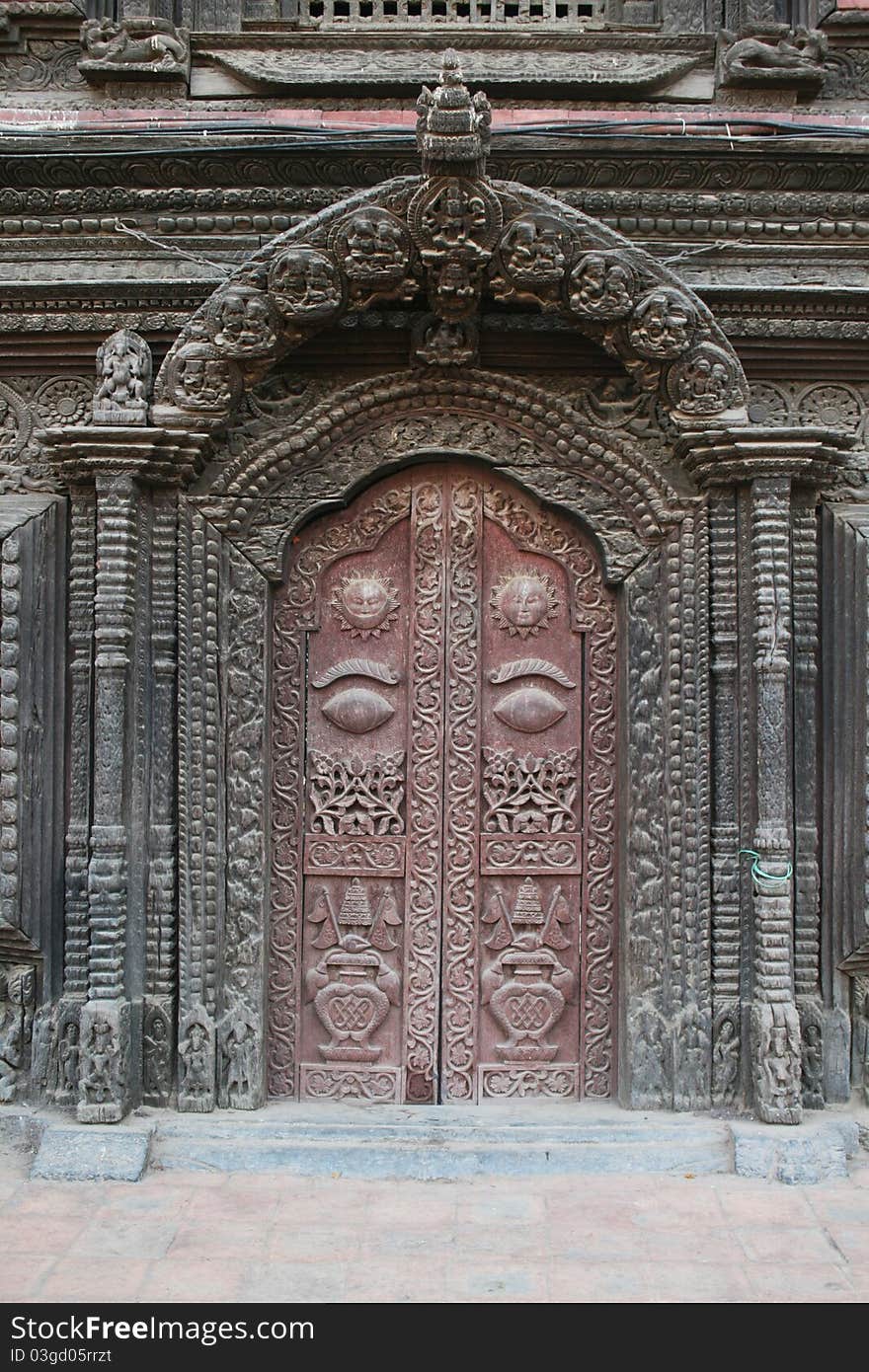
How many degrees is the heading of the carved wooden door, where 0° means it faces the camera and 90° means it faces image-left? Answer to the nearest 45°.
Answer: approximately 0°
